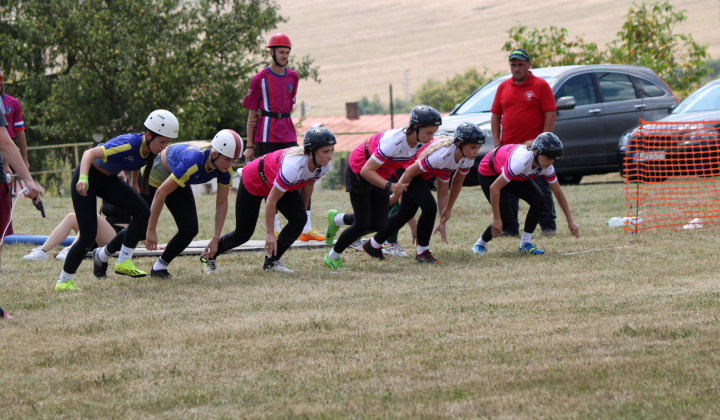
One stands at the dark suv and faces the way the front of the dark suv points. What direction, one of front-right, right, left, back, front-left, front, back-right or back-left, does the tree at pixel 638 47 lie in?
back-right

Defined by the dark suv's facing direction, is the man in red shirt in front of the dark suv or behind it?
in front

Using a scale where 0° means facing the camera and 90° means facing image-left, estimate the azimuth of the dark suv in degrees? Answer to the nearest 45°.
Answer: approximately 45°

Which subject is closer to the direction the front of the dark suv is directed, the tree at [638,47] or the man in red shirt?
the man in red shirt

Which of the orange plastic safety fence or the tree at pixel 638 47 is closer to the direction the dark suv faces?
the orange plastic safety fence

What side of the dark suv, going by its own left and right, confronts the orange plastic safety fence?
left
